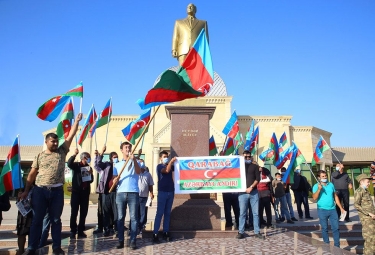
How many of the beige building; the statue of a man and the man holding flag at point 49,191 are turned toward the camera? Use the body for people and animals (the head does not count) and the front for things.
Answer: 3

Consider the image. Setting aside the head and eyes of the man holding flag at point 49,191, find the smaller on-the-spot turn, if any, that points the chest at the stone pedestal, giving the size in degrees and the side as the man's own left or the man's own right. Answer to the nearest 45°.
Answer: approximately 135° to the man's own left

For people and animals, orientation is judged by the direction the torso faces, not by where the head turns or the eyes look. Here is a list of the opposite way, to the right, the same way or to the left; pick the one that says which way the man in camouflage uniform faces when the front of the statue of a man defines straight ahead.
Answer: the same way

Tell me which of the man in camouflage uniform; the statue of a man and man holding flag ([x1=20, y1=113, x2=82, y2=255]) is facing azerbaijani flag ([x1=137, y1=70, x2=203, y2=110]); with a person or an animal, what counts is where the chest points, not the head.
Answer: the statue of a man

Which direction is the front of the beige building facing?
toward the camera

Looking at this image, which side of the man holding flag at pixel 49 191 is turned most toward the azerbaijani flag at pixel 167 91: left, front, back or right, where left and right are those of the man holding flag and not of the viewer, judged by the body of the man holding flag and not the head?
left

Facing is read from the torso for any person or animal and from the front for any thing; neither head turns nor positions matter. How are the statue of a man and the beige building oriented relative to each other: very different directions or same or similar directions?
same or similar directions

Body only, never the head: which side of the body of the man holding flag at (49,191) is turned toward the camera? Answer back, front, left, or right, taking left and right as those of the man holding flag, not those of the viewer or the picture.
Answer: front

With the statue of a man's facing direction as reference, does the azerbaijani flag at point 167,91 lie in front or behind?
in front

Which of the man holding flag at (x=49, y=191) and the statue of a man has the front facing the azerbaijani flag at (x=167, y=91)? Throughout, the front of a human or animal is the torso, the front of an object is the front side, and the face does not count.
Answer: the statue of a man

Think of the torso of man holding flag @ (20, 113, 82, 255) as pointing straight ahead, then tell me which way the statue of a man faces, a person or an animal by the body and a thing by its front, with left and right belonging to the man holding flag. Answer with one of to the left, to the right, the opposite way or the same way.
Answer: the same way

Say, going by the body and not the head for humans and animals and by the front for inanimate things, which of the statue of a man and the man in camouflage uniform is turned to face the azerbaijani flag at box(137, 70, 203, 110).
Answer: the statue of a man

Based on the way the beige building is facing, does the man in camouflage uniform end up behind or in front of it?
in front

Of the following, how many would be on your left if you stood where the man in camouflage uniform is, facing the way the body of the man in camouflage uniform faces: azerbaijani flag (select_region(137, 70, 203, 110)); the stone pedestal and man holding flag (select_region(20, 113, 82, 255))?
0
